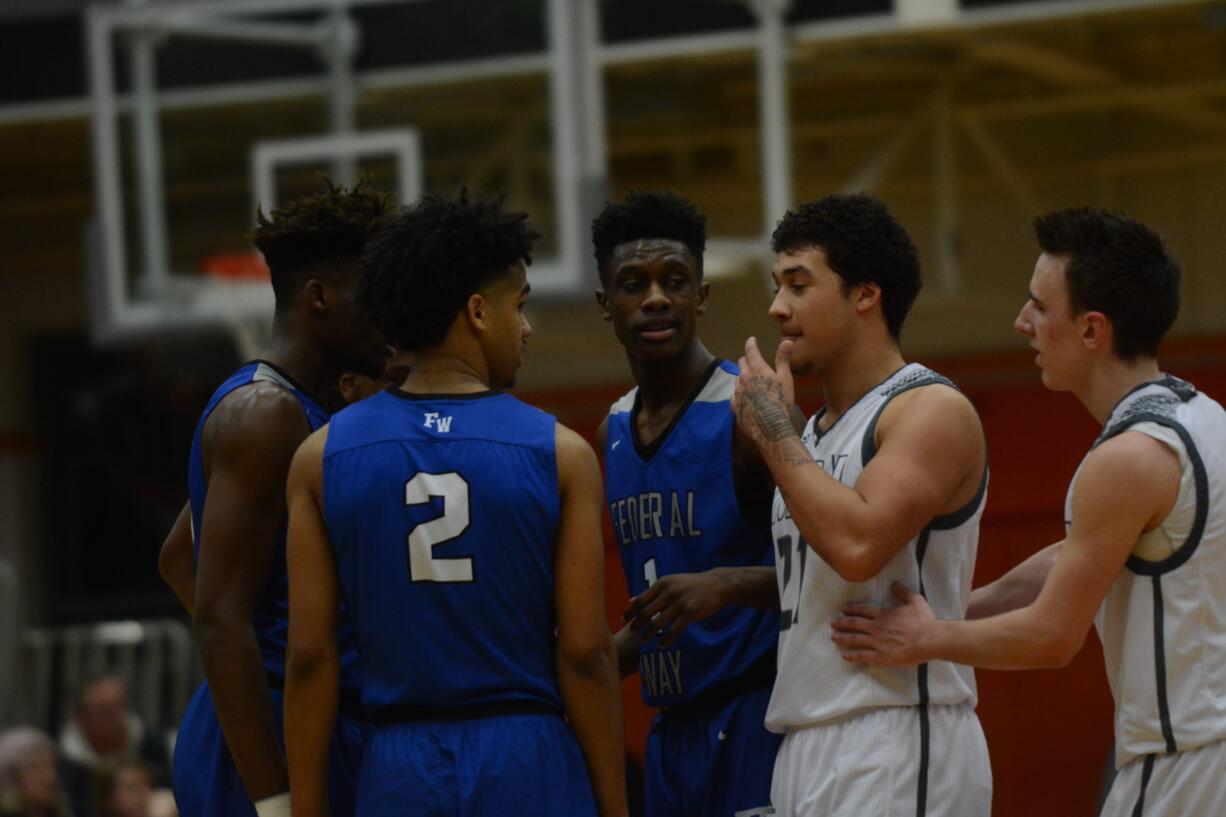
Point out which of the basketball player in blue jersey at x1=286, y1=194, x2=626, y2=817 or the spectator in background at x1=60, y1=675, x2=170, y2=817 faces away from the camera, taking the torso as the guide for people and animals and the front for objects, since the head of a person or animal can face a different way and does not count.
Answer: the basketball player in blue jersey

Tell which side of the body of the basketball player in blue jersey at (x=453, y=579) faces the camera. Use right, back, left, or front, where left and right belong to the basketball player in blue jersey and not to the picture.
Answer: back

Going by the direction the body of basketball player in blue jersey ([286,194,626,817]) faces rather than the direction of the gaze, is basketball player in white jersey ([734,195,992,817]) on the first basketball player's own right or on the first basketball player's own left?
on the first basketball player's own right

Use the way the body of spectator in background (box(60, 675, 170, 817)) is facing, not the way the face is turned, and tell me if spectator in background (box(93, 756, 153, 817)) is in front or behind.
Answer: in front

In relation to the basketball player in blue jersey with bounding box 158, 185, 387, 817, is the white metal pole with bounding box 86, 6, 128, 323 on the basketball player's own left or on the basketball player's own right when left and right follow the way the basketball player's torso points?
on the basketball player's own left

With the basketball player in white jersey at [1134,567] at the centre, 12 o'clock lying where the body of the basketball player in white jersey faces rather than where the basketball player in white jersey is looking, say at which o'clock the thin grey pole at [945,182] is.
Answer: The thin grey pole is roughly at 3 o'clock from the basketball player in white jersey.

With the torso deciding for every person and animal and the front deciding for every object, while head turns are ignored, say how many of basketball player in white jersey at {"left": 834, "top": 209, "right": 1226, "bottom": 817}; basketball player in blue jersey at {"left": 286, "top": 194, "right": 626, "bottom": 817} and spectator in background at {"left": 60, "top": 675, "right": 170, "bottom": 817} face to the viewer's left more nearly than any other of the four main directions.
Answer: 1

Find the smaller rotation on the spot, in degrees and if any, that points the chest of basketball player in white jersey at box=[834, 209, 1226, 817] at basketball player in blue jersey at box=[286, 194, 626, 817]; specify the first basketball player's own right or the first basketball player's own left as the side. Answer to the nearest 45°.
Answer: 0° — they already face them

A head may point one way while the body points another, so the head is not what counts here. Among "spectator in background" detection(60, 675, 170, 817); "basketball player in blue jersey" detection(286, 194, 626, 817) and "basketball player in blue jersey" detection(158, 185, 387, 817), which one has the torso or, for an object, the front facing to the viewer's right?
"basketball player in blue jersey" detection(158, 185, 387, 817)

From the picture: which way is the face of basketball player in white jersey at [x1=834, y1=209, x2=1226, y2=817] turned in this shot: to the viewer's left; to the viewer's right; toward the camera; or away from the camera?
to the viewer's left

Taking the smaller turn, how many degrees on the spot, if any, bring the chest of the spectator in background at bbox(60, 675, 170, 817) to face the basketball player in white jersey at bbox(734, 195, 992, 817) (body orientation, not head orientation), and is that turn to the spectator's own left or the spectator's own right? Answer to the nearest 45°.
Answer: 0° — they already face them

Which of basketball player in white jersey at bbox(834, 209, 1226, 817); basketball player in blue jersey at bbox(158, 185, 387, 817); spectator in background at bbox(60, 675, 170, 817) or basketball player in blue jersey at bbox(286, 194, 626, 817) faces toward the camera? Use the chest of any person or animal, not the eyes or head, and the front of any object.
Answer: the spectator in background

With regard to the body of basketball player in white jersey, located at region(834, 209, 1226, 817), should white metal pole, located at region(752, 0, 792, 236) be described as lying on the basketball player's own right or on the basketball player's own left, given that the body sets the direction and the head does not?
on the basketball player's own right
